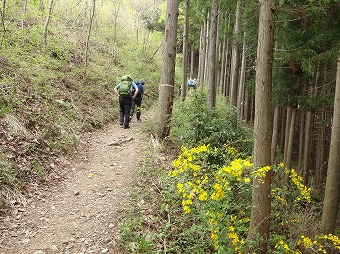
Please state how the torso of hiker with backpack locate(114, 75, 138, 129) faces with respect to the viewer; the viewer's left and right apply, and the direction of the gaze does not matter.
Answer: facing away from the viewer

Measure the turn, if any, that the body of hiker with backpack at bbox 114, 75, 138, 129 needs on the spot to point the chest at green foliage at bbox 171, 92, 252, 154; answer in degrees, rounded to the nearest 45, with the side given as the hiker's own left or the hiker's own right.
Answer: approximately 135° to the hiker's own right

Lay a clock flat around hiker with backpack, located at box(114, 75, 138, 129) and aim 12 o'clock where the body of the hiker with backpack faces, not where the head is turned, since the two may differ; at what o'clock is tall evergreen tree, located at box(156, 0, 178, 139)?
The tall evergreen tree is roughly at 5 o'clock from the hiker with backpack.

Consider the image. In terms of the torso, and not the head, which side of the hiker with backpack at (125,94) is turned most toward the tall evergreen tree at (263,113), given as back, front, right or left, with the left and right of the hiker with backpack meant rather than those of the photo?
back

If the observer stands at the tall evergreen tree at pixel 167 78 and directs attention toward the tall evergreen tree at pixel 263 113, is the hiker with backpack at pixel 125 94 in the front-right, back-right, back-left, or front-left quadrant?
back-right
